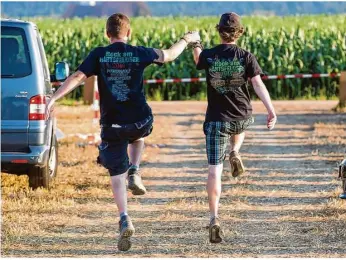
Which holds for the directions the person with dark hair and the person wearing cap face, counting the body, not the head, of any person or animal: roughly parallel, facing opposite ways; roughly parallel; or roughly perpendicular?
roughly parallel

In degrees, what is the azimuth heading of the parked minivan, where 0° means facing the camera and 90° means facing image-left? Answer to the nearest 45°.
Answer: approximately 180°

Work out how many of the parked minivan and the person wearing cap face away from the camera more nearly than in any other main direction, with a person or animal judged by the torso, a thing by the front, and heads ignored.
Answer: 2

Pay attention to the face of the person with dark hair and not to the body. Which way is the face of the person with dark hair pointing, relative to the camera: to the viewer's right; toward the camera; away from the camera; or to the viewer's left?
away from the camera

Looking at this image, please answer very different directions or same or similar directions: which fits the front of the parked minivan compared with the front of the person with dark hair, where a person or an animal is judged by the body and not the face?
same or similar directions

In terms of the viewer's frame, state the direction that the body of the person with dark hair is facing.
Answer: away from the camera

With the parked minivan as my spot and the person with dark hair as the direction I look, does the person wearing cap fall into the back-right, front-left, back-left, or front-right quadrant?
front-left

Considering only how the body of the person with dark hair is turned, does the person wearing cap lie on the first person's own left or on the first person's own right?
on the first person's own right

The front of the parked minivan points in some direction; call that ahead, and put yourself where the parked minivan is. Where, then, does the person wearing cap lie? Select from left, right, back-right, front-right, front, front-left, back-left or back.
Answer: back-right

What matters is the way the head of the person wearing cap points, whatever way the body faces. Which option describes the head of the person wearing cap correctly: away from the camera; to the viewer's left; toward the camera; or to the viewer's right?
away from the camera

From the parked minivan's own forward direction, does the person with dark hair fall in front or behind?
behind

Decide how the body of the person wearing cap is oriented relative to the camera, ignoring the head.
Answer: away from the camera

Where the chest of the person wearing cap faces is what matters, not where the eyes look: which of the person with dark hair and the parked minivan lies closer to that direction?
the parked minivan
